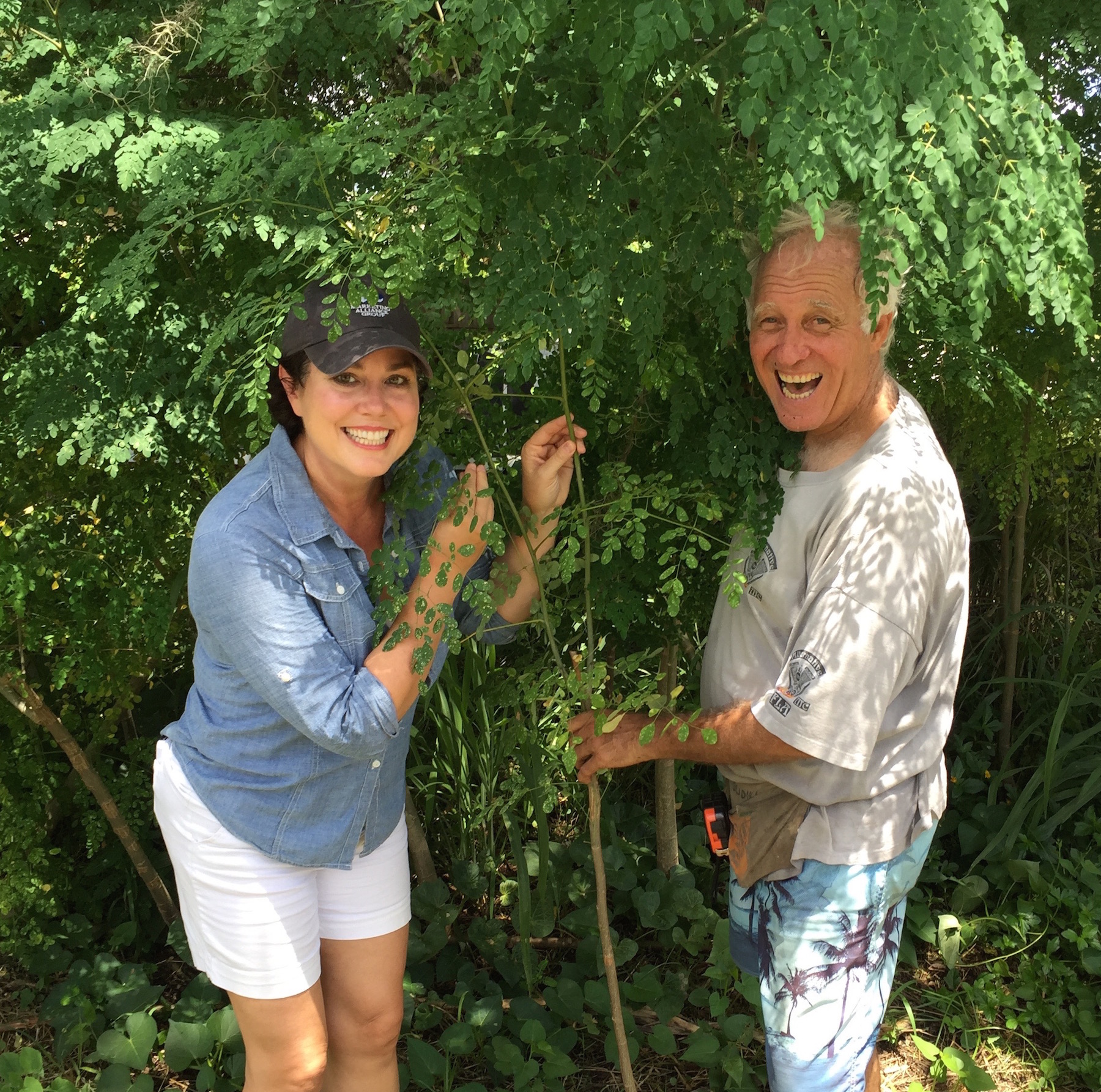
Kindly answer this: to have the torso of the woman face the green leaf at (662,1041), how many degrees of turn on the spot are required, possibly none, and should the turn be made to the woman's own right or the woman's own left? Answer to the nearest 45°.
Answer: approximately 90° to the woman's own left

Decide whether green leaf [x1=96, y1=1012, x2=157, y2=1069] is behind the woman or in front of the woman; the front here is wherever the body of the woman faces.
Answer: behind

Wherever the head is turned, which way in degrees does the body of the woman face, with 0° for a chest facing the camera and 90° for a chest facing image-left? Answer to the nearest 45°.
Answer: approximately 315°

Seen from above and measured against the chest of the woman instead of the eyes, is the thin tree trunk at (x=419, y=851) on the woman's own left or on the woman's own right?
on the woman's own left

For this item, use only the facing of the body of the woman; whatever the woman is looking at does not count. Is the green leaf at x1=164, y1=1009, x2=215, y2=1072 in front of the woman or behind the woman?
behind

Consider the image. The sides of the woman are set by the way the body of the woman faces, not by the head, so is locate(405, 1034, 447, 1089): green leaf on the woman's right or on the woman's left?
on the woman's left

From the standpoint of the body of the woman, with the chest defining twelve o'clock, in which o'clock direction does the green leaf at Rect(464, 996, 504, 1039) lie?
The green leaf is roughly at 8 o'clock from the woman.

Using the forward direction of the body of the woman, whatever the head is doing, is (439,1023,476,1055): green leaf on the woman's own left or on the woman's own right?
on the woman's own left
